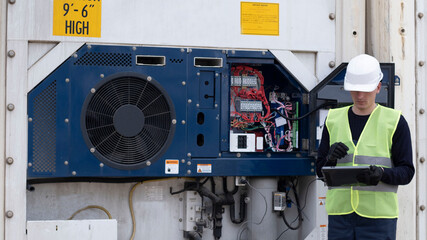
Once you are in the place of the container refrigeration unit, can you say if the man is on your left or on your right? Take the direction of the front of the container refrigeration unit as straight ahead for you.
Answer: on your left

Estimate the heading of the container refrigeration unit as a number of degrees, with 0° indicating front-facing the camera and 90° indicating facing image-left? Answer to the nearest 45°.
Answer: approximately 0°
